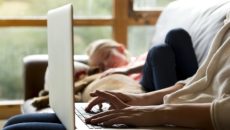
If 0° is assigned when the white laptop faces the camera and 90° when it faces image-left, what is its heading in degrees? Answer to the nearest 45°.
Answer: approximately 270°

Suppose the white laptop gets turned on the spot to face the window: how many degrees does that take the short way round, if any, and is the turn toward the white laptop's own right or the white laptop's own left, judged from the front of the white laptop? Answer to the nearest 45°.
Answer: approximately 90° to the white laptop's own left

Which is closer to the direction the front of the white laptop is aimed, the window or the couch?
the couch
